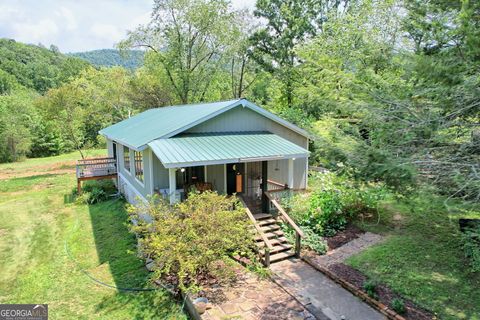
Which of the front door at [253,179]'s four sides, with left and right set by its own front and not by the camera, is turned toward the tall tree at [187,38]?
back

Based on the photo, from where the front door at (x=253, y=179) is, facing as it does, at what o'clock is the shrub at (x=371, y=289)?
The shrub is roughly at 11 o'clock from the front door.

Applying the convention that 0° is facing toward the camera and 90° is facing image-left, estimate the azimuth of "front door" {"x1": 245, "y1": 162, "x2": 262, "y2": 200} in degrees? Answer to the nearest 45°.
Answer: approximately 0°

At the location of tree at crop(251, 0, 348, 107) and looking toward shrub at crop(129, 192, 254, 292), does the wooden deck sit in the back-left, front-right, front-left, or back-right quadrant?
front-right

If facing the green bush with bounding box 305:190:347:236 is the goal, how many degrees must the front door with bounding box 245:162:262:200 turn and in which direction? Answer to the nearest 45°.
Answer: approximately 45° to its left

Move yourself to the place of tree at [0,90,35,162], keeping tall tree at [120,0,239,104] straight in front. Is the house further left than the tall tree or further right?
right

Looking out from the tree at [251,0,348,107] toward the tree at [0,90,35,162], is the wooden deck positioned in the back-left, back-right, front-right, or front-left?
front-left

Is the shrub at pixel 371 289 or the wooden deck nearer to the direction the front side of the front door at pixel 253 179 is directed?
the shrub

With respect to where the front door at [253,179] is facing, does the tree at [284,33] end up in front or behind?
behind

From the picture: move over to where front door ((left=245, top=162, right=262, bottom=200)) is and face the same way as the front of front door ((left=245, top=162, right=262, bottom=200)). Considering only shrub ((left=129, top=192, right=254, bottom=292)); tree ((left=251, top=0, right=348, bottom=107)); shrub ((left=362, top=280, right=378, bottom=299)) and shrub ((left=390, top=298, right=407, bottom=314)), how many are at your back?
1

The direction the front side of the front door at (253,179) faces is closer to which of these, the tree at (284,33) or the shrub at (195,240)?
the shrub

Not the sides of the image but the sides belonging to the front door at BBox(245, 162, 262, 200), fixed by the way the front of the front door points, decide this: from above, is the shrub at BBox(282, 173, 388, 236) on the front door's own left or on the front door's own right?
on the front door's own left

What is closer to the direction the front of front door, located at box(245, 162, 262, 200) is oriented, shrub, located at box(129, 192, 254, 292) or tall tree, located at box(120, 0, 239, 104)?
the shrub

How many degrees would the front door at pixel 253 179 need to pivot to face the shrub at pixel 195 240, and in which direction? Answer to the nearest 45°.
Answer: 0° — it already faces it

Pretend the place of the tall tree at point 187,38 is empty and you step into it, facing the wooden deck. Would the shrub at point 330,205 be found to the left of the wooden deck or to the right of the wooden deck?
left

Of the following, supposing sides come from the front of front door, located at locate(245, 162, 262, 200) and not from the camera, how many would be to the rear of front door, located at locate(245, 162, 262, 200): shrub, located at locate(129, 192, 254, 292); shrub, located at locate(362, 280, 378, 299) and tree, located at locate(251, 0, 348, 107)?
1

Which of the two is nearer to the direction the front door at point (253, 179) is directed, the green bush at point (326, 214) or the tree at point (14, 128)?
the green bush

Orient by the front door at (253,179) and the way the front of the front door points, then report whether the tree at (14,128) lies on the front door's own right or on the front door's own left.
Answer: on the front door's own right
